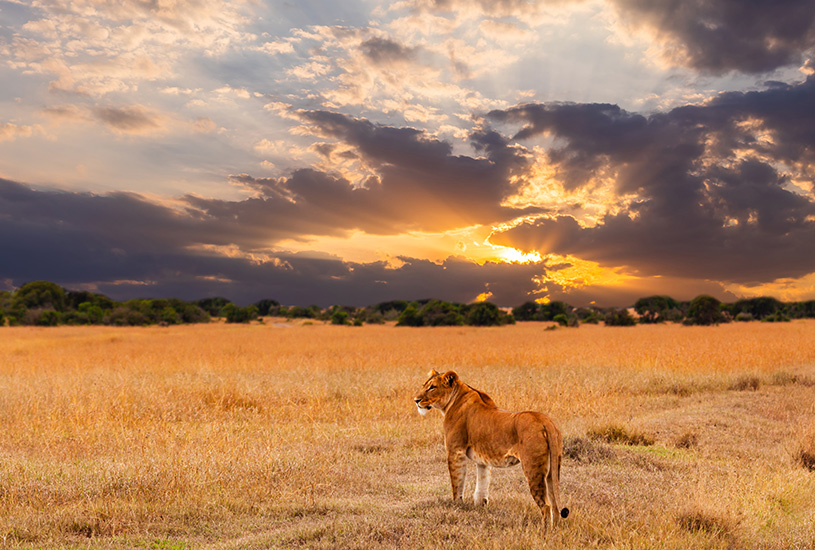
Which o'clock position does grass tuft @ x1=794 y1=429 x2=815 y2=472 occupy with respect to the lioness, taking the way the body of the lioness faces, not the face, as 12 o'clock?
The grass tuft is roughly at 3 o'clock from the lioness.

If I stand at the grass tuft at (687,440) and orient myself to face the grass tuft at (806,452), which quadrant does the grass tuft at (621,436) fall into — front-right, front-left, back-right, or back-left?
back-right

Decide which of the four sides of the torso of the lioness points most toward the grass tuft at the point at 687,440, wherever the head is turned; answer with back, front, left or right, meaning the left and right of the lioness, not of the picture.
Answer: right

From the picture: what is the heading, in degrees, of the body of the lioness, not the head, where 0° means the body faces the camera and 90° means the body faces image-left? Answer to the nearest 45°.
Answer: approximately 135°

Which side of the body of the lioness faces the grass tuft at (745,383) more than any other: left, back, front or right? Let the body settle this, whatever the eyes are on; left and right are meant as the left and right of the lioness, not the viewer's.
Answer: right

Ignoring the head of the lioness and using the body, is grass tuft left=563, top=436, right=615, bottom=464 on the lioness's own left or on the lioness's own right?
on the lioness's own right
